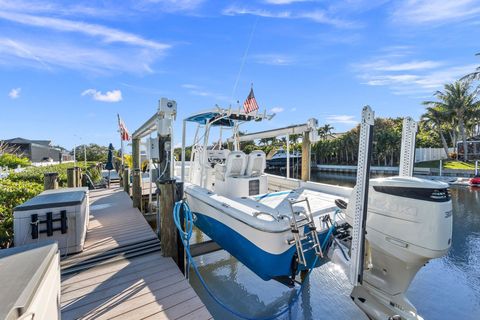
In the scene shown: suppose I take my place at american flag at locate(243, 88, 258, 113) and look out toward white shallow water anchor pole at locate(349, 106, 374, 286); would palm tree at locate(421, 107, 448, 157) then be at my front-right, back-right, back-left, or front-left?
back-left

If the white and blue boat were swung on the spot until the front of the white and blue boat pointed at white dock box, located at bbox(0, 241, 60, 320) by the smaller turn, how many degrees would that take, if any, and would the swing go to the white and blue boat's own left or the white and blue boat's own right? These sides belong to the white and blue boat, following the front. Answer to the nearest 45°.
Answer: approximately 90° to the white and blue boat's own left

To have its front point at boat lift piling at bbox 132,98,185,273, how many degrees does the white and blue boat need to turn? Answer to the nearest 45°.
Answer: approximately 45° to its left

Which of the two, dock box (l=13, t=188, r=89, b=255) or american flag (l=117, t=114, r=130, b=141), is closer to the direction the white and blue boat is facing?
the american flag

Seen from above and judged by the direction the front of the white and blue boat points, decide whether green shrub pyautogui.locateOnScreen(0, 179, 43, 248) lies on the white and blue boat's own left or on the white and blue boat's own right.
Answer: on the white and blue boat's own left

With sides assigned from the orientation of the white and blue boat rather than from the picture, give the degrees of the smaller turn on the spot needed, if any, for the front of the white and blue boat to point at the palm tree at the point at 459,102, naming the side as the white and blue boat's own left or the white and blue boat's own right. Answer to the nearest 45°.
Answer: approximately 90° to the white and blue boat's own right

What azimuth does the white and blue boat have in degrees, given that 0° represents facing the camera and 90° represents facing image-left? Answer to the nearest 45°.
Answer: approximately 135°

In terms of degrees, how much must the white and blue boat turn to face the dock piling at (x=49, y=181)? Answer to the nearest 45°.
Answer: approximately 45° to its left

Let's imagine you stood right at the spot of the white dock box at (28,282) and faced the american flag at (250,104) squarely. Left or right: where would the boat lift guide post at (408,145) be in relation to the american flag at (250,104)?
right

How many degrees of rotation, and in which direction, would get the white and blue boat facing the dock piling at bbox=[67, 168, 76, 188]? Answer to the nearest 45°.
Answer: approximately 45° to its left
